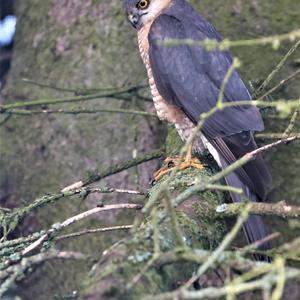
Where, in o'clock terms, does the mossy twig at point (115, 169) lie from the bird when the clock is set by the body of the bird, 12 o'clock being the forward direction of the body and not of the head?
The mossy twig is roughly at 11 o'clock from the bird.

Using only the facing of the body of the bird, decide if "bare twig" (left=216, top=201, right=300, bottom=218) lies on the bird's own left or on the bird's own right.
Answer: on the bird's own left

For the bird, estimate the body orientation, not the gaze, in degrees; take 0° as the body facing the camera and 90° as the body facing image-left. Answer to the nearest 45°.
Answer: approximately 90°
